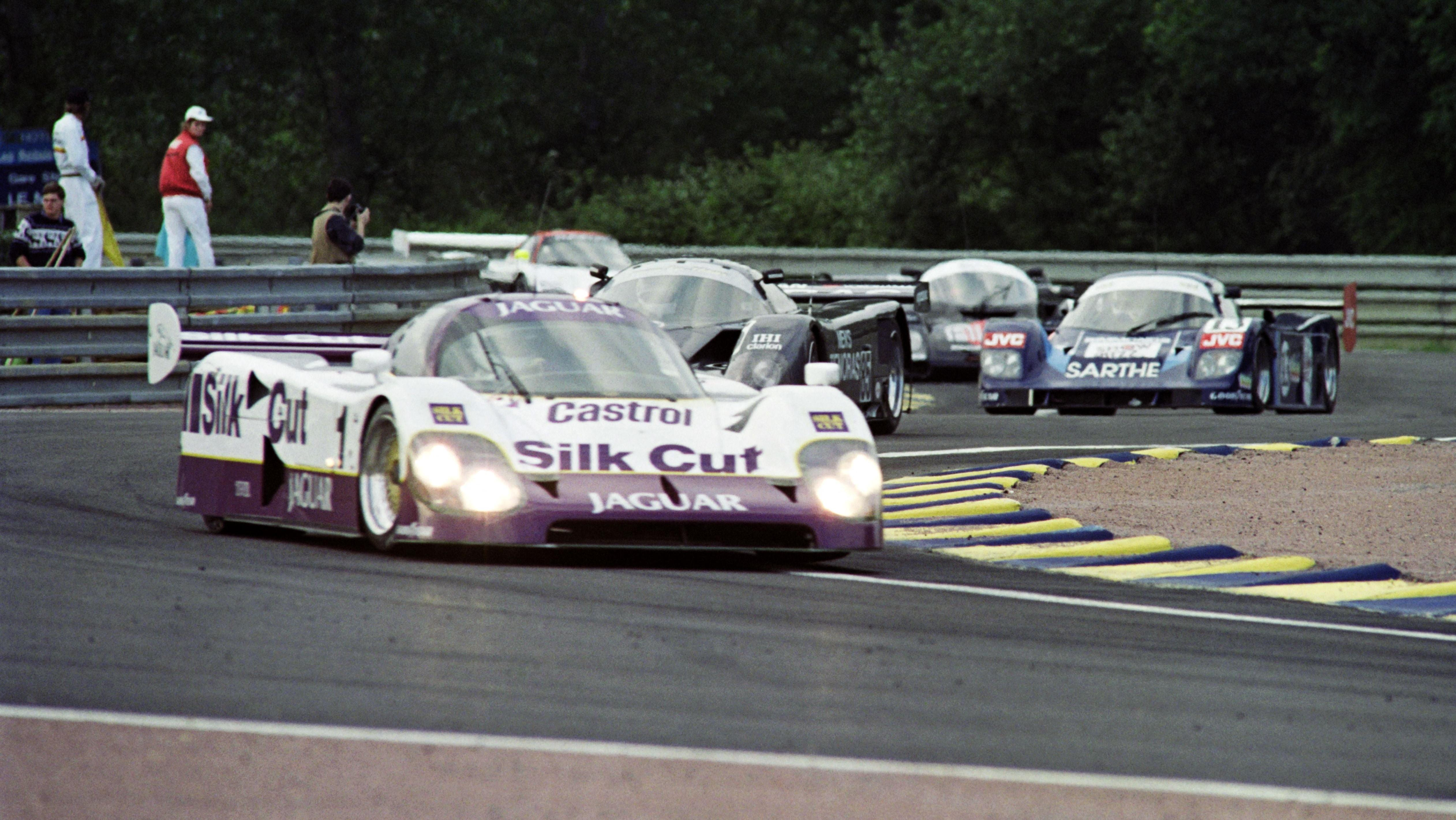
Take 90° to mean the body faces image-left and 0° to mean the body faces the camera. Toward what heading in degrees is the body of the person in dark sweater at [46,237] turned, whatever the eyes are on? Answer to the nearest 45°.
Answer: approximately 0°

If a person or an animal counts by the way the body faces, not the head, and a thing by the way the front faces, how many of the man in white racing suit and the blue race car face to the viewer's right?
1

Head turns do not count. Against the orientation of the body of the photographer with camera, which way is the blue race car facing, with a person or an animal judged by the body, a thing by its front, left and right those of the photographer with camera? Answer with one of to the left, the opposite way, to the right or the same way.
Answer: the opposite way

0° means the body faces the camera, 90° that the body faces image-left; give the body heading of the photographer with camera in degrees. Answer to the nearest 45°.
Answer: approximately 225°

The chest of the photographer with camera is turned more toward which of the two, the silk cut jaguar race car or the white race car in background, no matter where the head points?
the white race car in background

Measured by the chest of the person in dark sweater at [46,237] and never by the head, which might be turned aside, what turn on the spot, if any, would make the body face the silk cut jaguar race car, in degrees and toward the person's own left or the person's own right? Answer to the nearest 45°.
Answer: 0° — they already face it

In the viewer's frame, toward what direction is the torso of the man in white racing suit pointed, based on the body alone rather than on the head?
to the viewer's right

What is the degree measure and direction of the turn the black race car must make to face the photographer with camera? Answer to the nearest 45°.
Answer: approximately 90° to its right

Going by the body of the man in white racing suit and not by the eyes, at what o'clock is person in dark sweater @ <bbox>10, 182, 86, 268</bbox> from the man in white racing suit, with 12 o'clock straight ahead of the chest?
The person in dark sweater is roughly at 4 o'clock from the man in white racing suit.

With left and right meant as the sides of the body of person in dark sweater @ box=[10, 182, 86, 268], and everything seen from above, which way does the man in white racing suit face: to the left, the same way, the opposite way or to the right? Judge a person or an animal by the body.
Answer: to the left

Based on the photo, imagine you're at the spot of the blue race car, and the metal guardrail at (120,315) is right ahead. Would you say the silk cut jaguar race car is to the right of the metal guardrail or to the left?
left
